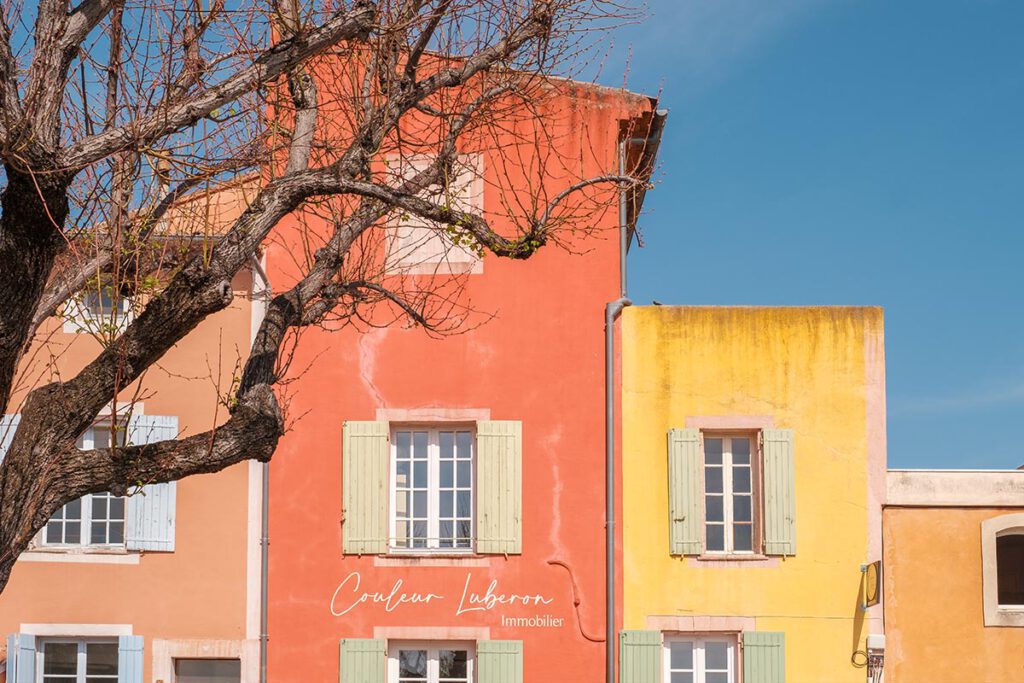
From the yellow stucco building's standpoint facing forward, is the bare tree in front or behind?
in front

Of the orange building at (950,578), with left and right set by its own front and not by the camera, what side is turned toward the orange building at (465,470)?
right

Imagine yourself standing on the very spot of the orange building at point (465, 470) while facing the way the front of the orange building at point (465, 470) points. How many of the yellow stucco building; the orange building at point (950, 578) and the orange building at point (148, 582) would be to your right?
1

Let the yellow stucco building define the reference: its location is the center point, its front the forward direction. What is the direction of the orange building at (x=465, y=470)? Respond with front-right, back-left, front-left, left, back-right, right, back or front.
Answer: right

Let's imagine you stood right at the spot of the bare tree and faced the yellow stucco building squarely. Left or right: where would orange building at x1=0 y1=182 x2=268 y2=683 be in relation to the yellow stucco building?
left

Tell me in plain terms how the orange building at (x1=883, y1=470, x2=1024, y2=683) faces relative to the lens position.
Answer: facing the viewer

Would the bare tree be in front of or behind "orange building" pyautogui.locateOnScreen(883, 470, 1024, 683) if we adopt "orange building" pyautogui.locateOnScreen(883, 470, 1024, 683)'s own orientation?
in front

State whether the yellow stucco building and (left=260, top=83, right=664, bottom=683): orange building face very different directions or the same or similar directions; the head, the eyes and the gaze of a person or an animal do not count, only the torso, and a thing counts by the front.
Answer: same or similar directions

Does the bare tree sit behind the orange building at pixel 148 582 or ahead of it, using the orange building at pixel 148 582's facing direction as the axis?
ahead

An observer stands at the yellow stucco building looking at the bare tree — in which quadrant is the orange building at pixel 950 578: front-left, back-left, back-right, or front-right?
back-left

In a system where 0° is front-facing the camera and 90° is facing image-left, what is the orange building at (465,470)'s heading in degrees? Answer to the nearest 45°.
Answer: approximately 0°

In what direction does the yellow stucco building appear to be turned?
toward the camera

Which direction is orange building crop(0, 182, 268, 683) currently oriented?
toward the camera

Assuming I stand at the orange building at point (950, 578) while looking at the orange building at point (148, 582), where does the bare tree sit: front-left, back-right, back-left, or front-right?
front-left

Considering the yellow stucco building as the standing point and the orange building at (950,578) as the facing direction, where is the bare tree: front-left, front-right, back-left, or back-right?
back-right
